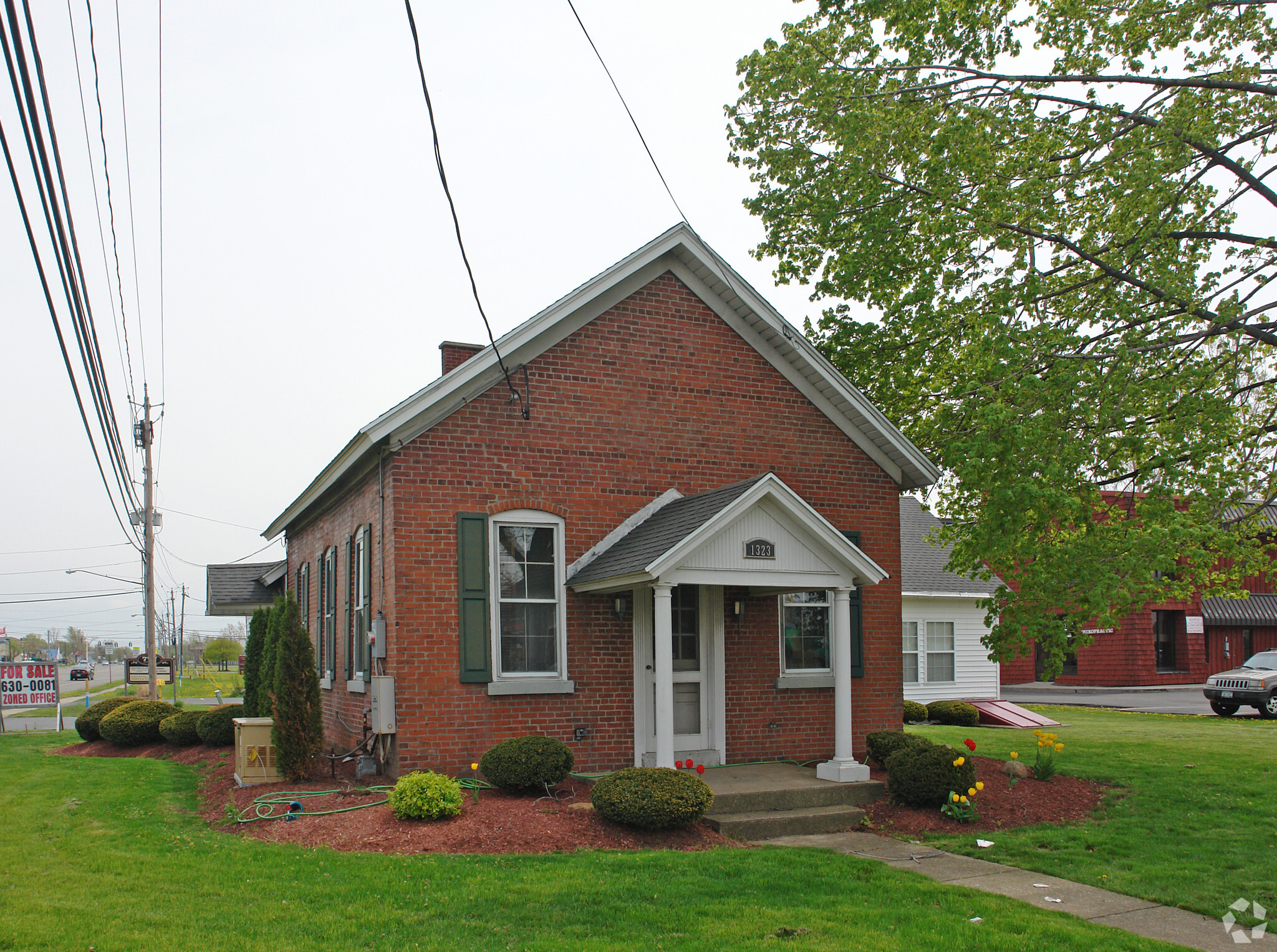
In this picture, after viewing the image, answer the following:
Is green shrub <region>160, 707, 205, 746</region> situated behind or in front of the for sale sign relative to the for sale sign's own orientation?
in front

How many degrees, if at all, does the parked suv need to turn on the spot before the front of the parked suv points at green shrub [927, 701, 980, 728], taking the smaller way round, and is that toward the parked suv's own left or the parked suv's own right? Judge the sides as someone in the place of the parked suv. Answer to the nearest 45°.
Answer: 0° — it already faces it

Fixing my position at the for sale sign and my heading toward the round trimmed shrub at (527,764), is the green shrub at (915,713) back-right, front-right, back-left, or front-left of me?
front-left

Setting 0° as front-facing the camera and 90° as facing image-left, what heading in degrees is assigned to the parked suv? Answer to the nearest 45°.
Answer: approximately 45°

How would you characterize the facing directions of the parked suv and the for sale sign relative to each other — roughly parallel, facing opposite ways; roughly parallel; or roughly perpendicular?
roughly perpendicular

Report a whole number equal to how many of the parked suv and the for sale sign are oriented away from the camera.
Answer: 0

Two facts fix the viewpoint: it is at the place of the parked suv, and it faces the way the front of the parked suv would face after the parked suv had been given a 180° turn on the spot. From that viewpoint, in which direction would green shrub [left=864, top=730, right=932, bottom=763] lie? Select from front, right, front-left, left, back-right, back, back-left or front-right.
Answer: back-right

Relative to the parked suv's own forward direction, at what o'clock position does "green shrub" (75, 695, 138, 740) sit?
The green shrub is roughly at 12 o'clock from the parked suv.

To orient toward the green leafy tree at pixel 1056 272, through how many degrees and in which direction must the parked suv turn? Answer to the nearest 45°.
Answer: approximately 45° to its left

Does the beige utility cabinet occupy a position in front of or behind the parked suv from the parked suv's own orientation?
in front

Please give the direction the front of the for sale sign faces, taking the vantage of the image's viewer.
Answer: facing the viewer

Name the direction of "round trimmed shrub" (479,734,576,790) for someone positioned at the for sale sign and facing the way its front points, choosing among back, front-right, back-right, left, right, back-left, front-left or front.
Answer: front

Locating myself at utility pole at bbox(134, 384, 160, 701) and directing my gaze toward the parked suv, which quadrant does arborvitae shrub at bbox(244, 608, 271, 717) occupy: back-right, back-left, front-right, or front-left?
front-right
